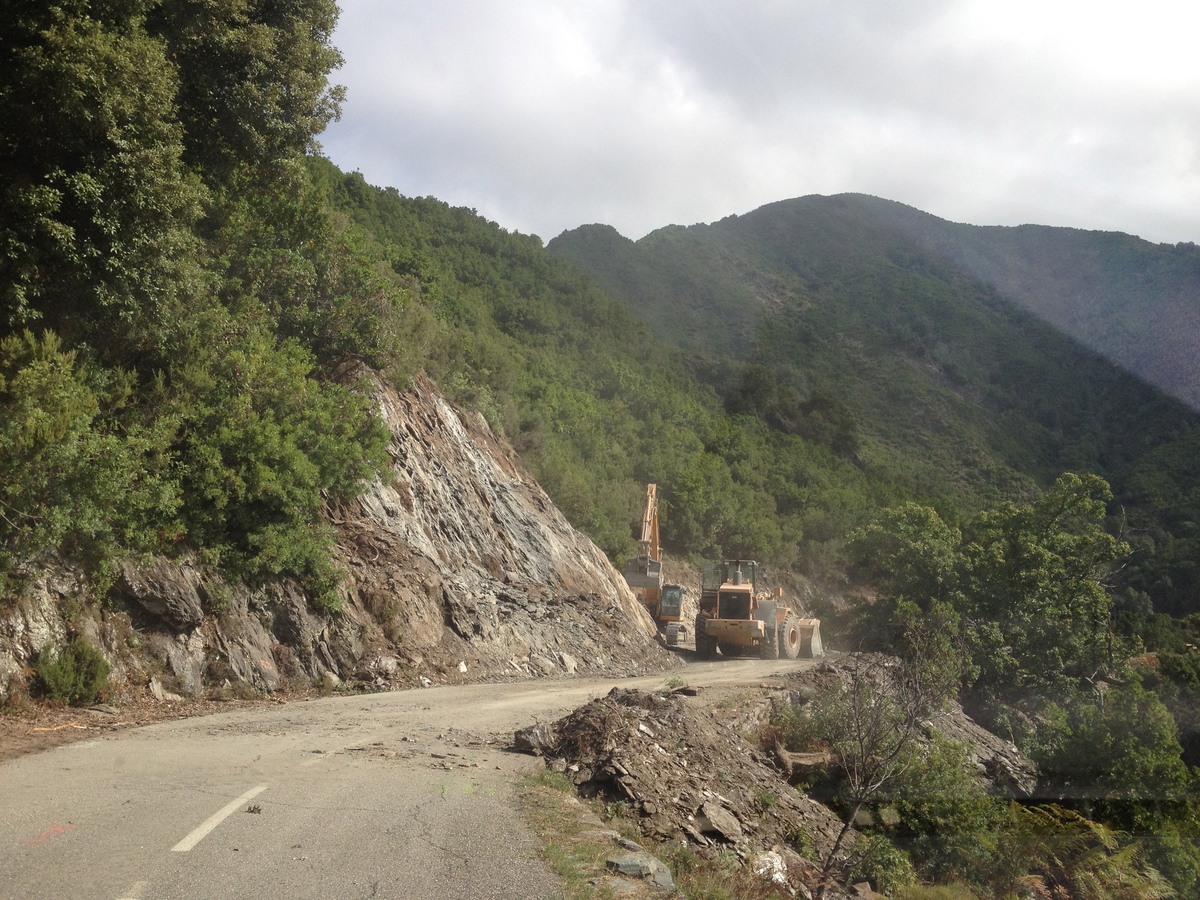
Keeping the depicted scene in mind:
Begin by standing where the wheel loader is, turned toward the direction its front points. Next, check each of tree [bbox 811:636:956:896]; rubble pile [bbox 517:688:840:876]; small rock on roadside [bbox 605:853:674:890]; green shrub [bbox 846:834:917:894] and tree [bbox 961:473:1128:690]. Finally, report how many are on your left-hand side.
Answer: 0

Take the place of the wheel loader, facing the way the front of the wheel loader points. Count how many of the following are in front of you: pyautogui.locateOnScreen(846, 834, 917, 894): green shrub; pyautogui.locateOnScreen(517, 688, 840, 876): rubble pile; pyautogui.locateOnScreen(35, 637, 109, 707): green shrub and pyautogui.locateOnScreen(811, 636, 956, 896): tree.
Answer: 0

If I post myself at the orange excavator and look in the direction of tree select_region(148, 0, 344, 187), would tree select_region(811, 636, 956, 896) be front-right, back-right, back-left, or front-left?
front-left

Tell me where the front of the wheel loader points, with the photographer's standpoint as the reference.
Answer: facing away from the viewer and to the right of the viewer

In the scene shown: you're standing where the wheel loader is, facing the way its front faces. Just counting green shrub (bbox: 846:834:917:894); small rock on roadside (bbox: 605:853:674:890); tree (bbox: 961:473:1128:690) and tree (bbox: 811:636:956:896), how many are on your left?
0

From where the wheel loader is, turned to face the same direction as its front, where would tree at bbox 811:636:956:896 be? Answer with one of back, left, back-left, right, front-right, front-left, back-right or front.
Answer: back-right

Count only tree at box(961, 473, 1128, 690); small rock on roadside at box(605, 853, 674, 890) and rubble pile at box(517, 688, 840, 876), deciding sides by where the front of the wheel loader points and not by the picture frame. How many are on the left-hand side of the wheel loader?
0

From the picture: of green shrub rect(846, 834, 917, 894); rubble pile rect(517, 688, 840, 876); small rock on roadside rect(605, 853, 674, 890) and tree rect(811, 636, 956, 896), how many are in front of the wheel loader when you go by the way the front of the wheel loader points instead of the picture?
0

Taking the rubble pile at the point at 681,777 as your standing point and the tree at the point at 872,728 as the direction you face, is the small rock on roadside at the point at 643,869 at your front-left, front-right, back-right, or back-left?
back-right

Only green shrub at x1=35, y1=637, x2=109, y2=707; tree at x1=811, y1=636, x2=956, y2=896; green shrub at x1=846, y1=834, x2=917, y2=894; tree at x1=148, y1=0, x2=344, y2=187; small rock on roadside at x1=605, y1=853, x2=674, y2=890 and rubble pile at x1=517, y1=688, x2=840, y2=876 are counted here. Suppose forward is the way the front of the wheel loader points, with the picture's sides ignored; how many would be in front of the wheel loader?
0

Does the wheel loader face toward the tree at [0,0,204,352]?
no

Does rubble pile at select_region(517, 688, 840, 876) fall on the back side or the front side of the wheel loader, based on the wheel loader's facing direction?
on the back side

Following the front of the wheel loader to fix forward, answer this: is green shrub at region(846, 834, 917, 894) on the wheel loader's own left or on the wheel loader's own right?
on the wheel loader's own right

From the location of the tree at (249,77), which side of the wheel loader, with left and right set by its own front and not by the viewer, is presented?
back

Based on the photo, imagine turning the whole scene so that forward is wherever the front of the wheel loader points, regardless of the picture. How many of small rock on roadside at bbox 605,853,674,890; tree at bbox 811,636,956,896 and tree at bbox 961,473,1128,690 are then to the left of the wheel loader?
0

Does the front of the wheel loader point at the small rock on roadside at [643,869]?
no
